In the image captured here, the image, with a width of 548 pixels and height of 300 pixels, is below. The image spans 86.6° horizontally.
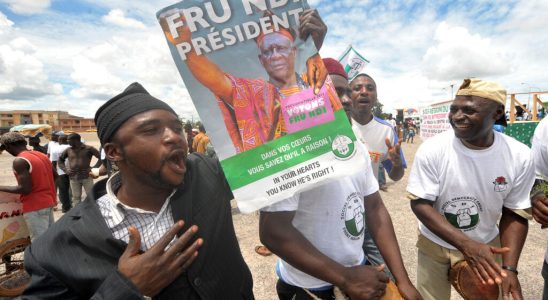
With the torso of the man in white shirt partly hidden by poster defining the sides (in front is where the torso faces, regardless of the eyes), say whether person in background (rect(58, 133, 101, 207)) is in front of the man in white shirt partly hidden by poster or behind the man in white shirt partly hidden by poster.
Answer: behind

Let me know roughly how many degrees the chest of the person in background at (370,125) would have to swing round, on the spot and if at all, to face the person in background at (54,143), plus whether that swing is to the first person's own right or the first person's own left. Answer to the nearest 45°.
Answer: approximately 90° to the first person's own right

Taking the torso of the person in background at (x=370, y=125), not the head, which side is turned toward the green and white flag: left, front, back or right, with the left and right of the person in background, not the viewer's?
back

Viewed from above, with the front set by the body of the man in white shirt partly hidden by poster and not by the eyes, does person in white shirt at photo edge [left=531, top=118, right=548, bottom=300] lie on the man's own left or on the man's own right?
on the man's own left

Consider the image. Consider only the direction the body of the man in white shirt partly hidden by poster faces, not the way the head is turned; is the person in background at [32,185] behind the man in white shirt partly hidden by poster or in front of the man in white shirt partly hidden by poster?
behind

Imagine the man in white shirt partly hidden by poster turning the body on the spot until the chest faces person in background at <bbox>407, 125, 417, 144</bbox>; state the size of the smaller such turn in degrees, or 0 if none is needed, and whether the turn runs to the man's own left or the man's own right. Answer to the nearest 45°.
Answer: approximately 135° to the man's own left

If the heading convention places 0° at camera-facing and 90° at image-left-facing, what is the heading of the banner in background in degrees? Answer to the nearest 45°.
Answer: approximately 0°

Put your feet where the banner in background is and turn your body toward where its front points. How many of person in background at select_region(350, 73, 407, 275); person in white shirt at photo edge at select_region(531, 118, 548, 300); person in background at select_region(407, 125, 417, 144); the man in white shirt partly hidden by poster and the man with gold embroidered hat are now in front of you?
4

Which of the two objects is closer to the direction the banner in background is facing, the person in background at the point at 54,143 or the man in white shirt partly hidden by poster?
the man in white shirt partly hidden by poster

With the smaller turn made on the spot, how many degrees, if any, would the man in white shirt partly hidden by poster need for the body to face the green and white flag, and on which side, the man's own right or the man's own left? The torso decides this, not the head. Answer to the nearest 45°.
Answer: approximately 135° to the man's own left

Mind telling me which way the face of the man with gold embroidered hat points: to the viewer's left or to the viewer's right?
to the viewer's left

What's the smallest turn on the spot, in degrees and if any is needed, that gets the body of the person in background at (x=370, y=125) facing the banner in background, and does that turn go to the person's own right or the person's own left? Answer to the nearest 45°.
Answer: approximately 180°

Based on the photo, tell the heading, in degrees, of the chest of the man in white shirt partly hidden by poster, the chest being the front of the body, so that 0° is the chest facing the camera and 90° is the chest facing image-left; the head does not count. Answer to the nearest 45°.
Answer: approximately 315°

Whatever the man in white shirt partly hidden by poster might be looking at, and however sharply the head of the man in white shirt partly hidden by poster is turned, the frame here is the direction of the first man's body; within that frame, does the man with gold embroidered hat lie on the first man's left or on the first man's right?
on the first man's left

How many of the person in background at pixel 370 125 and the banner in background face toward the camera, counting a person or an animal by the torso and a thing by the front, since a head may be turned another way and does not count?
2

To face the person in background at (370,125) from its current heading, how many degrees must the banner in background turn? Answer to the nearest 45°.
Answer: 0° — it already faces them
